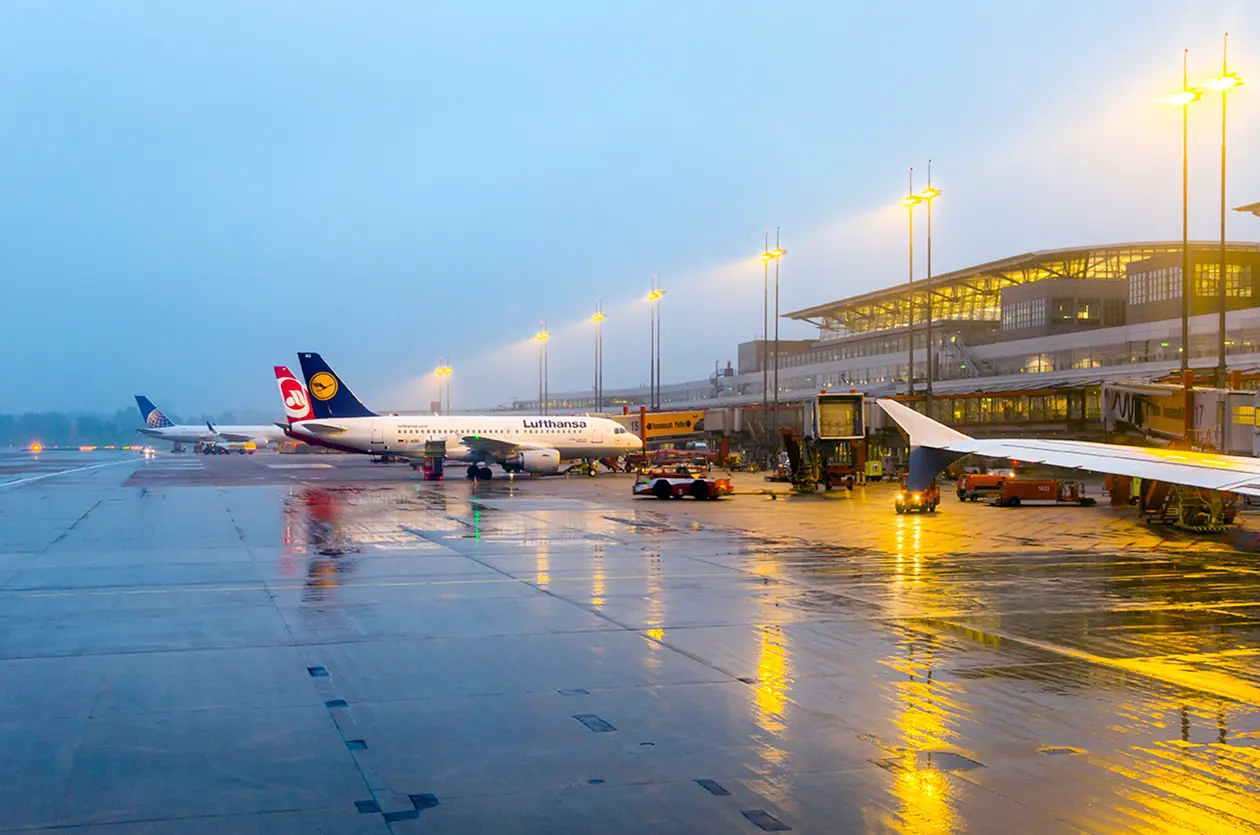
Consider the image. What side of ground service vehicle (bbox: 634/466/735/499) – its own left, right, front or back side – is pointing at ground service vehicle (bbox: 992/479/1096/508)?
back

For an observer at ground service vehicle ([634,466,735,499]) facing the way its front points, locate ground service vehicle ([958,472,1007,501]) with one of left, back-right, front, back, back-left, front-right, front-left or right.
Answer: back

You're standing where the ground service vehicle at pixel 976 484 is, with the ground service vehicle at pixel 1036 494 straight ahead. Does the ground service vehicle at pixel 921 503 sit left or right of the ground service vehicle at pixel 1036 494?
right

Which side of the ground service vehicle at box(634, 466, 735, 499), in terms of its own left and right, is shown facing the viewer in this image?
left

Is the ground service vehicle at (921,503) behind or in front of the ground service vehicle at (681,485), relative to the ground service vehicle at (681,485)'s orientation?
behind
